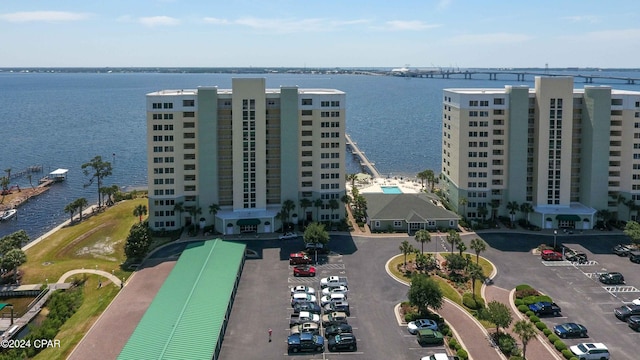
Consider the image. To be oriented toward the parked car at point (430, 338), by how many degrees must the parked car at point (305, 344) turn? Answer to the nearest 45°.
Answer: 0° — it already faces it

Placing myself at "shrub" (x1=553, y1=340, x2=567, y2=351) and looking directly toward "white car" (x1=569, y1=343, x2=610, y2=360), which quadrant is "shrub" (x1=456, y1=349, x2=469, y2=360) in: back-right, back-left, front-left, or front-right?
back-right

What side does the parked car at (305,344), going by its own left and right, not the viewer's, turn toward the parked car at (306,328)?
left

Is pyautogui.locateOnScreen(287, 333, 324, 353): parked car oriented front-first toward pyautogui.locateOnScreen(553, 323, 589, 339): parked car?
yes

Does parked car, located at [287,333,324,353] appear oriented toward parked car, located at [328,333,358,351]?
yes

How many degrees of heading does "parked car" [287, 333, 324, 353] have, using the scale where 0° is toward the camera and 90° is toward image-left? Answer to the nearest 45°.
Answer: approximately 270°
